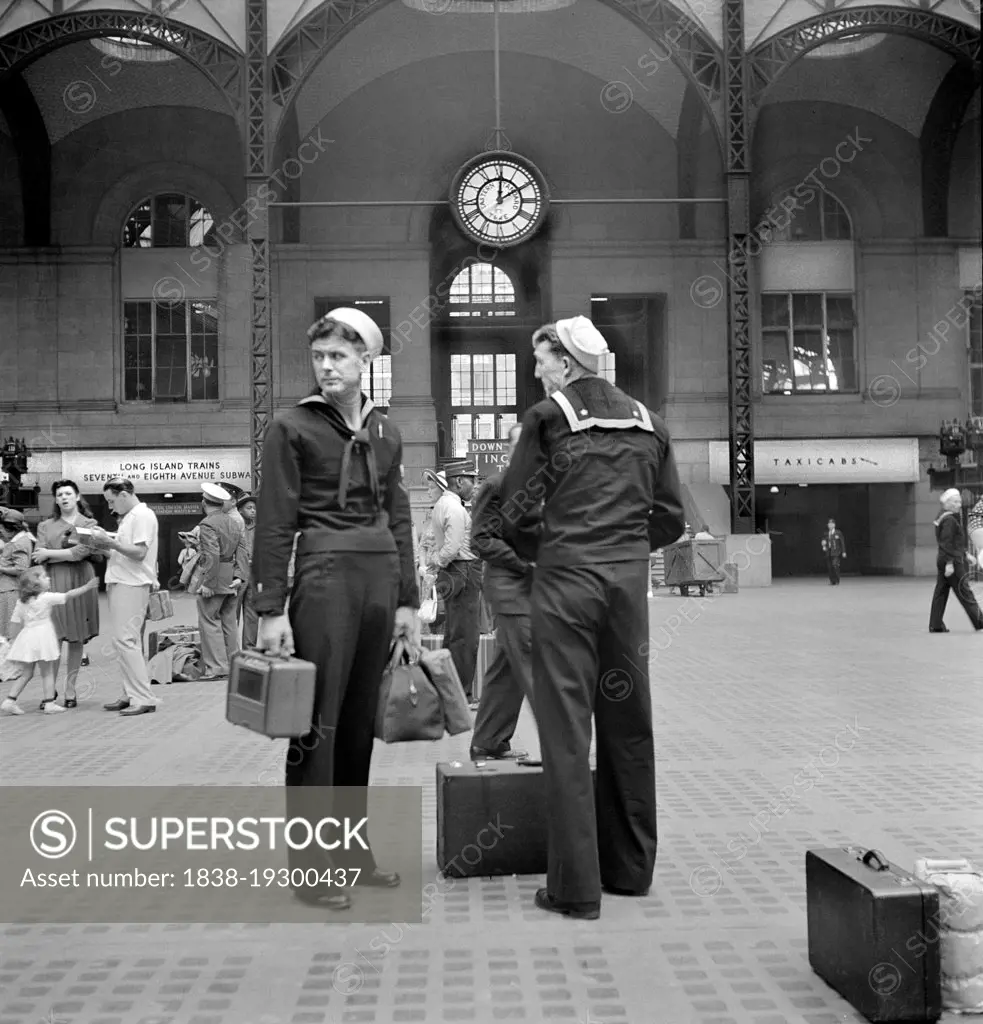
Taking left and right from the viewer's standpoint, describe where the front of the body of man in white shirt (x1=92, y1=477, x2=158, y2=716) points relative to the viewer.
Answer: facing to the left of the viewer

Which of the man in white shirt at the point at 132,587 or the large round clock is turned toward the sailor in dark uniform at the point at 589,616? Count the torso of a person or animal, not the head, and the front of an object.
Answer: the large round clock

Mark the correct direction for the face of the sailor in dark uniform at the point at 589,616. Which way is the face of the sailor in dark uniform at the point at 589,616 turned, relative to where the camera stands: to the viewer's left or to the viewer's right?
to the viewer's left

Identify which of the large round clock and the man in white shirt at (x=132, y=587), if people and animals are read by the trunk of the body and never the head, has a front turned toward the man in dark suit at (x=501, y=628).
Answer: the large round clock

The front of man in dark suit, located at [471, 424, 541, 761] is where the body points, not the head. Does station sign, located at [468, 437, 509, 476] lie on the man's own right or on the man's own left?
on the man's own left

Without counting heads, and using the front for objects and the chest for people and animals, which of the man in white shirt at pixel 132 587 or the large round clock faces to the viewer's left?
the man in white shirt

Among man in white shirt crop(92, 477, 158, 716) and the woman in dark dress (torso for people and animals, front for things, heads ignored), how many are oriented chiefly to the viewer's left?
1

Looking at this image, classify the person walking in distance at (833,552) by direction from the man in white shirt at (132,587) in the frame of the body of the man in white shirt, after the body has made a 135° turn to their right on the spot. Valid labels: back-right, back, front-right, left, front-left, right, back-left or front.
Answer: front
